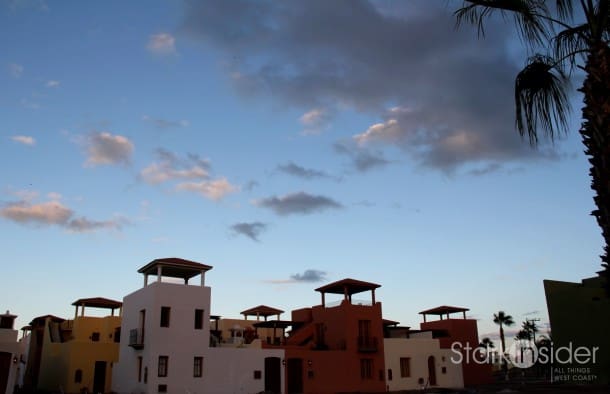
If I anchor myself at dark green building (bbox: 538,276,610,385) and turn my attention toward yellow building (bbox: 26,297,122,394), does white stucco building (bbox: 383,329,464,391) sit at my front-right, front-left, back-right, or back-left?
front-right

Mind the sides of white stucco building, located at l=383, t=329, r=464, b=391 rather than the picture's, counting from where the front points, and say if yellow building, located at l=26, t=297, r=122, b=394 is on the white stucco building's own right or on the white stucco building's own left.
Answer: on the white stucco building's own right

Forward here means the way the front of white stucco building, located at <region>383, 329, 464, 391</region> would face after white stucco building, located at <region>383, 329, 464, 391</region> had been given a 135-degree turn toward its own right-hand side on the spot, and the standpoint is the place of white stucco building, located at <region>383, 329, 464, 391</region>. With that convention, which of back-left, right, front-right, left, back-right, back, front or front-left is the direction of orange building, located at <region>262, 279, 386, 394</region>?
left

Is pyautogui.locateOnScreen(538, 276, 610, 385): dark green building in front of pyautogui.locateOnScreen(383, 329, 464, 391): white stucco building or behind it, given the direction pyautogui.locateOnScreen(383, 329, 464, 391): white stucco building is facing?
in front

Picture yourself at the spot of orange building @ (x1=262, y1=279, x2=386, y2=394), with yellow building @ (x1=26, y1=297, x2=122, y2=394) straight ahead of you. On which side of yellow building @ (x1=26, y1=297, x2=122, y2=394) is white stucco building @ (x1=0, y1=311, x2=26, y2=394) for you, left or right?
left

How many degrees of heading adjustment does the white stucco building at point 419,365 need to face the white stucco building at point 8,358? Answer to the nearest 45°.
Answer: approximately 45° to its right

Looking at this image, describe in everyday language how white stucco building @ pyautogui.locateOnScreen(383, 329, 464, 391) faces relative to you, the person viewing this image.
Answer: facing the viewer

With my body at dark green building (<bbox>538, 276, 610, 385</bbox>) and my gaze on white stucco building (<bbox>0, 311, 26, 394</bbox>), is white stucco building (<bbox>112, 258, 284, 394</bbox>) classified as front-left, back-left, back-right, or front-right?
front-right

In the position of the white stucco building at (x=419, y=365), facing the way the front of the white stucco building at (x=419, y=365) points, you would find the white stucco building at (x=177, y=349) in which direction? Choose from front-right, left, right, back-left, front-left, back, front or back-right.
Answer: front-right
